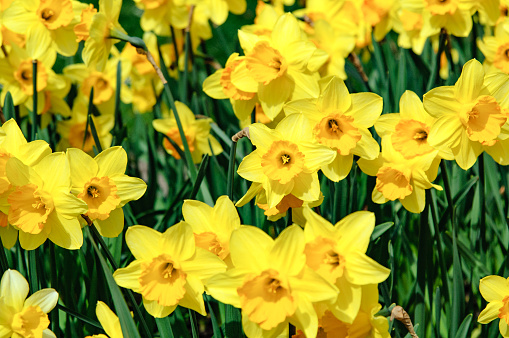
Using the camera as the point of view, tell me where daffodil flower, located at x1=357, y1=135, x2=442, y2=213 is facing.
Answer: facing the viewer and to the left of the viewer

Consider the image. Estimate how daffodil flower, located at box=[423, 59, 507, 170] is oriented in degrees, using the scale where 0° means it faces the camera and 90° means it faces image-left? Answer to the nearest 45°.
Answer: approximately 315°

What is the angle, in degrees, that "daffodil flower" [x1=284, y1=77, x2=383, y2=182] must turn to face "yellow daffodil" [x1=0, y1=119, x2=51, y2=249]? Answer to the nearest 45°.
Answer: approximately 90° to its right

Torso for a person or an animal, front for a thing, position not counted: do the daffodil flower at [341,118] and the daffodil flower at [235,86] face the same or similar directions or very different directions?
same or similar directions

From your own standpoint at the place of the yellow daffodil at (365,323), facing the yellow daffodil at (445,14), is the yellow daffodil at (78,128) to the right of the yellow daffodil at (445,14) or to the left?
left

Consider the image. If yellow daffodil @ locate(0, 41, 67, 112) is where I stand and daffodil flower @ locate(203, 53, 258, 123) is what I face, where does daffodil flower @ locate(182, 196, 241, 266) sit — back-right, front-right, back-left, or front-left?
front-right

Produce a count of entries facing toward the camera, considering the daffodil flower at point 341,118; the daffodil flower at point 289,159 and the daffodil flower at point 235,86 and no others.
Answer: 3

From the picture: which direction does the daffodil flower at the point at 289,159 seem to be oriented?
toward the camera

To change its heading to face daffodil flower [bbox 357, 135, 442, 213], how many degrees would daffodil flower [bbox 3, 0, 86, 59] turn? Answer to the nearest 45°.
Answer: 0° — it already faces it

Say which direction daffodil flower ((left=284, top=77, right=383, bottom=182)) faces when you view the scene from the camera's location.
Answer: facing the viewer

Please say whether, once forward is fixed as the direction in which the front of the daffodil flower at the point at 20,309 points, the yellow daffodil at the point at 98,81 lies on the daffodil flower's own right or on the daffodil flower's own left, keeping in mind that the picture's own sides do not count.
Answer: on the daffodil flower's own left

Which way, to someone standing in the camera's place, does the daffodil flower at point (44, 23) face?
facing the viewer and to the right of the viewer
